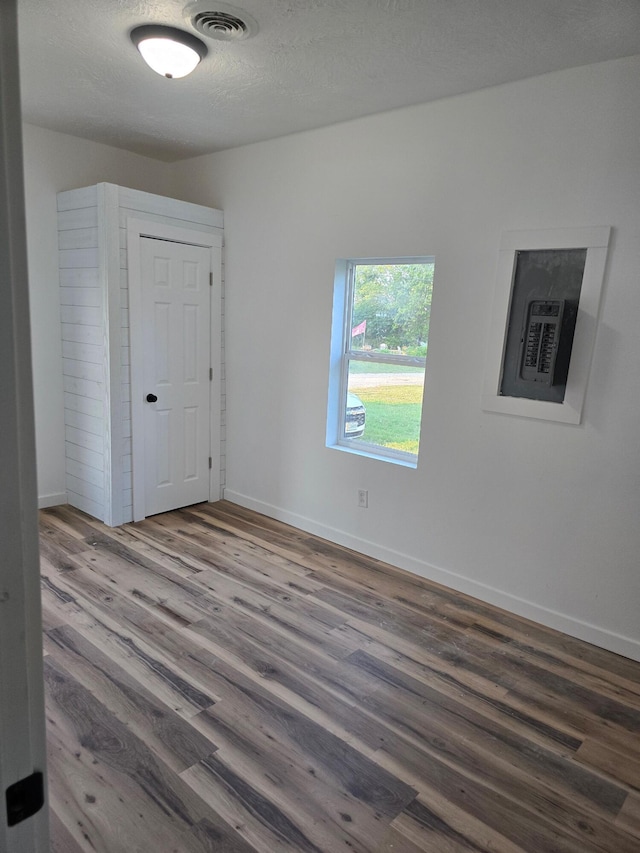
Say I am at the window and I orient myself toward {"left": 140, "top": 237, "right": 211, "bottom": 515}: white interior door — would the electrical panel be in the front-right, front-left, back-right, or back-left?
back-left

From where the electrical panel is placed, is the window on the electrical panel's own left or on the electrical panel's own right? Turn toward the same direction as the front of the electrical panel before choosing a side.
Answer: on the electrical panel's own right

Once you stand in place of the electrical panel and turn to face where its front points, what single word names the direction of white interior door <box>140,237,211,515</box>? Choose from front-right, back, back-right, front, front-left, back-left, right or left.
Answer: front-right

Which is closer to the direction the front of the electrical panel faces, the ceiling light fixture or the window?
the ceiling light fixture

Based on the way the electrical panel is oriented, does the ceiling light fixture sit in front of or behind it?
in front

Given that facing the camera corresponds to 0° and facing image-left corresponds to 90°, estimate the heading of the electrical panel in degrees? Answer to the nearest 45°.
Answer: approximately 45°
